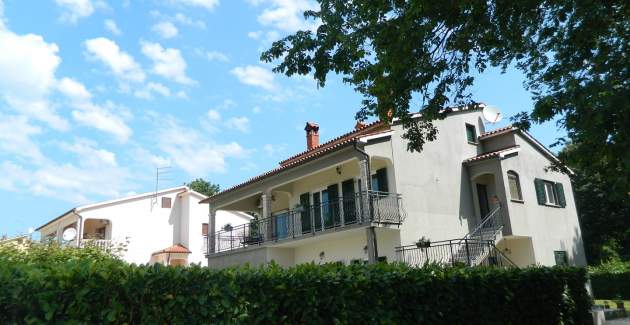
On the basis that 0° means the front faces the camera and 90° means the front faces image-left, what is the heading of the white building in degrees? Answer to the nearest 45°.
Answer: approximately 45°

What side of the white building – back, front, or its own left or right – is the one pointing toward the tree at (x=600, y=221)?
left

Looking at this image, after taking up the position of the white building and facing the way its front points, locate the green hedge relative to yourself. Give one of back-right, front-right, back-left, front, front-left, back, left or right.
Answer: front-left

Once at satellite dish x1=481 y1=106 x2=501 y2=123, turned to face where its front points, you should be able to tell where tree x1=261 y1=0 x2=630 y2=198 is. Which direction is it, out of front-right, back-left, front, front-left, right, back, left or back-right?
front-right

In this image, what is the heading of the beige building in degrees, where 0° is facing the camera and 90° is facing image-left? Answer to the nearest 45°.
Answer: approximately 45°

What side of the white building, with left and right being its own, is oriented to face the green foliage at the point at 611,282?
left

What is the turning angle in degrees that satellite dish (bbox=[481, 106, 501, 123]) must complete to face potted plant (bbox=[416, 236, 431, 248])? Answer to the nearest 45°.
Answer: approximately 90° to its right

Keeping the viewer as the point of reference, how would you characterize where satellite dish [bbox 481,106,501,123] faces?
facing the viewer and to the right of the viewer

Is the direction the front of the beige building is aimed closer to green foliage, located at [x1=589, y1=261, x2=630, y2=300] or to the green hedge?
the green hedge
